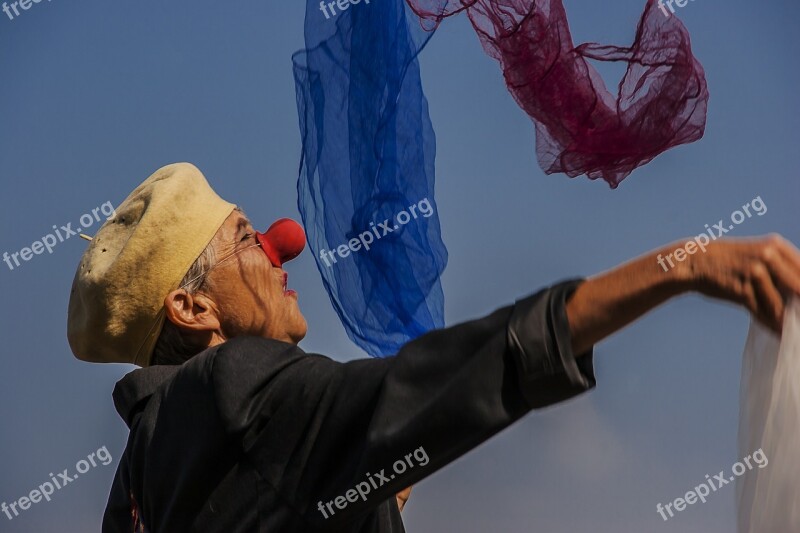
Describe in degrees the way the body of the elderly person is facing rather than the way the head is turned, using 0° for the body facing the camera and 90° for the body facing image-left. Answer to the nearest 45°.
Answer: approximately 270°

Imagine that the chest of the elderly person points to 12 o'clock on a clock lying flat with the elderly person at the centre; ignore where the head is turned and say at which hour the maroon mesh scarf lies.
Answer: The maroon mesh scarf is roughly at 11 o'clock from the elderly person.

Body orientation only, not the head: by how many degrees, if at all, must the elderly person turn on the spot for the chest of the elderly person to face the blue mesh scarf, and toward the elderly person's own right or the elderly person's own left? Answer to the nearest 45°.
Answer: approximately 45° to the elderly person's own left

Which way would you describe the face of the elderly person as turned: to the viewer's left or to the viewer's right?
to the viewer's right
